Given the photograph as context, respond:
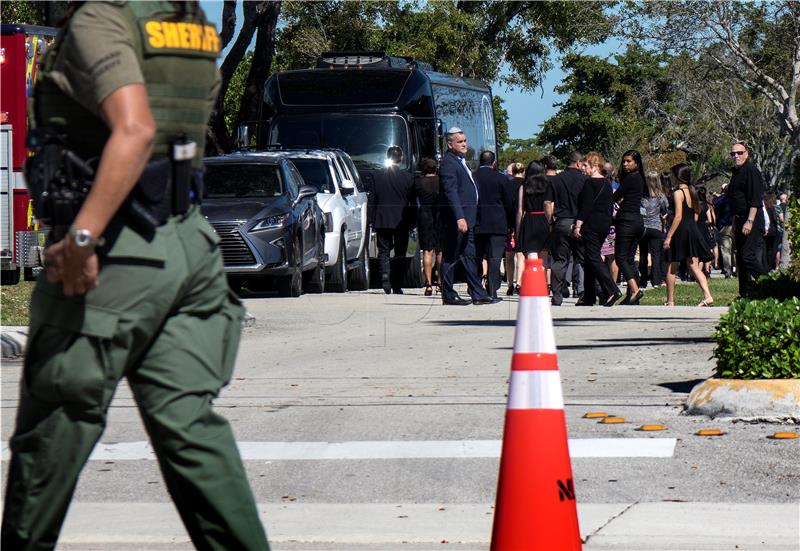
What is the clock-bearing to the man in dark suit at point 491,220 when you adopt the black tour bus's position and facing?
The man in dark suit is roughly at 10 o'clock from the black tour bus.

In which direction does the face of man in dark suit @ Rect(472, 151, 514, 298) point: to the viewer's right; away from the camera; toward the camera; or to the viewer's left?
away from the camera

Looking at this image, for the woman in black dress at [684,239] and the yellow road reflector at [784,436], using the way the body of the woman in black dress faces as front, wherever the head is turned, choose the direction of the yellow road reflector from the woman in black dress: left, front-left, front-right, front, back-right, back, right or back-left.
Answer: back-left

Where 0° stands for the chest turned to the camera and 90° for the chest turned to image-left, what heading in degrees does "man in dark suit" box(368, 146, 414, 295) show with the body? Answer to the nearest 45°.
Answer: approximately 180°

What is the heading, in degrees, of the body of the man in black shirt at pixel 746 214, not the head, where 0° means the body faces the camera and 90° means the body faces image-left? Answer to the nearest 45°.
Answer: approximately 45°

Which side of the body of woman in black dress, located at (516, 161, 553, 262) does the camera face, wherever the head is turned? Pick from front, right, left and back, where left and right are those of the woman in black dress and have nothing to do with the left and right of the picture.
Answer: back

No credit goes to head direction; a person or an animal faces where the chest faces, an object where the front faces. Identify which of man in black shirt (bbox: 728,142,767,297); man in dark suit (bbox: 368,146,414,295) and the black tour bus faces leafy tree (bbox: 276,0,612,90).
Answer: the man in dark suit

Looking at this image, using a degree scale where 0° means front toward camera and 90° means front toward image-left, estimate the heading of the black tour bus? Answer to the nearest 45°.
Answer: approximately 45°

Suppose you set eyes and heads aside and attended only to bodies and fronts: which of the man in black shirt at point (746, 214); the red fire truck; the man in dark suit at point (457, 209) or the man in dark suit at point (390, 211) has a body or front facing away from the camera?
the man in dark suit at point (390, 211)
